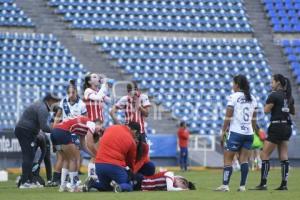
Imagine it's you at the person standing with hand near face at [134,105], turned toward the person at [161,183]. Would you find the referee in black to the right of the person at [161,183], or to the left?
left

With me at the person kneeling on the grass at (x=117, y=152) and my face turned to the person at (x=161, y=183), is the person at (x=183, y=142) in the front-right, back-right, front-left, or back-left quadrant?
front-left

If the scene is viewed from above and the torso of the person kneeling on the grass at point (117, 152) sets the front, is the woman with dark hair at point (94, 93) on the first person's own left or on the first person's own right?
on the first person's own left

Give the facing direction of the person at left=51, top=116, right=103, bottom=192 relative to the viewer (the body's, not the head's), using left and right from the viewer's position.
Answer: facing to the right of the viewer

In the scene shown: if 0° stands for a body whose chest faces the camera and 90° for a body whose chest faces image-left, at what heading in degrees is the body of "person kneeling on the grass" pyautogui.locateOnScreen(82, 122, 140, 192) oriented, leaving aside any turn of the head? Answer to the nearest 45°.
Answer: approximately 225°

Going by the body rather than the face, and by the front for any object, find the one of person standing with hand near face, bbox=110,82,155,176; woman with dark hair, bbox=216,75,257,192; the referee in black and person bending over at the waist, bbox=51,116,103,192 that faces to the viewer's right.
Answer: the person bending over at the waist

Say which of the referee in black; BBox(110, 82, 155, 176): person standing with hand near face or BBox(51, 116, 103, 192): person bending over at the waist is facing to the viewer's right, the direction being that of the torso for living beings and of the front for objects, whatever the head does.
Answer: the person bending over at the waist

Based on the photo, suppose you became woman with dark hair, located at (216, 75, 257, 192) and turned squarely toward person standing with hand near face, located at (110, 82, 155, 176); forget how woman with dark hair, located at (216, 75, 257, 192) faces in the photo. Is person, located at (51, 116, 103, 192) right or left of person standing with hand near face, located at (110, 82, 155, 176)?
left

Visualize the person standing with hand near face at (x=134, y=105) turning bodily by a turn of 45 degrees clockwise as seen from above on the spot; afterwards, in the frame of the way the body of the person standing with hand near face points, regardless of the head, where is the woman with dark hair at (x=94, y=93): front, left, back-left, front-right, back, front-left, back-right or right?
front

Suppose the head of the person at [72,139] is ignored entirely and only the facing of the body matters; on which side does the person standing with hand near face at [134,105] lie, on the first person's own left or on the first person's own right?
on the first person's own left

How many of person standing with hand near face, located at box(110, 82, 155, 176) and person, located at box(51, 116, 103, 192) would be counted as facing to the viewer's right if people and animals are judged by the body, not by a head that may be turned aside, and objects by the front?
1

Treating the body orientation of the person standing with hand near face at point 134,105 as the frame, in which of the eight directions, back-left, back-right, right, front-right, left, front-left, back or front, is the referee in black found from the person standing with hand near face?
front-left

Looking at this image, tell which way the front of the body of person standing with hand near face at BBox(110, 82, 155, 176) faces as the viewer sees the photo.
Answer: toward the camera

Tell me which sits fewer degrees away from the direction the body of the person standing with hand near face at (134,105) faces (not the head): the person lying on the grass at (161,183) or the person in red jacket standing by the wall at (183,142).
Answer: the person lying on the grass
